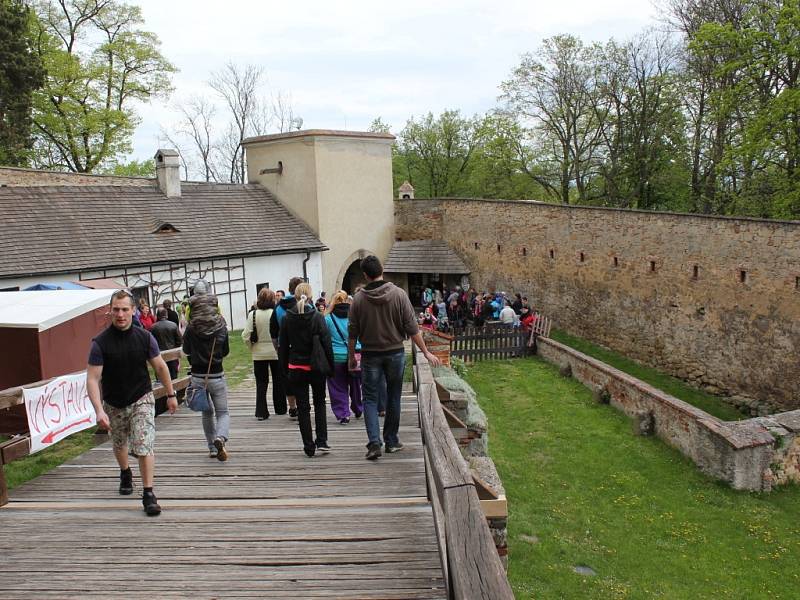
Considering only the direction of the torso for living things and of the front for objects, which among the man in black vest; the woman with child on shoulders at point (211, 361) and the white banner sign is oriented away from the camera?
the woman with child on shoulders

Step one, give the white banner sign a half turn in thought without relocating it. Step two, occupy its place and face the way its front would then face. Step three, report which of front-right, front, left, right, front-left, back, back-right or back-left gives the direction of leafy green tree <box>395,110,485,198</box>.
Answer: right

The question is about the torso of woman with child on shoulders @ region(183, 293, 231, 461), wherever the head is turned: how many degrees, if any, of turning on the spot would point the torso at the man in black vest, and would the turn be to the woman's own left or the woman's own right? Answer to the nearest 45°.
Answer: approximately 135° to the woman's own left

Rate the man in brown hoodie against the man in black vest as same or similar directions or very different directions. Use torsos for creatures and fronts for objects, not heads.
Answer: very different directions

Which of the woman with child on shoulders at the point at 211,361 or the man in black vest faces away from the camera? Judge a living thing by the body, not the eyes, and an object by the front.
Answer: the woman with child on shoulders

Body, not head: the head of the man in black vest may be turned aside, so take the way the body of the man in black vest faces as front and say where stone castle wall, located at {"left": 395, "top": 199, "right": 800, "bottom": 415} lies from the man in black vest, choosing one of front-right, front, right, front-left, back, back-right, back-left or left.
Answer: back-left

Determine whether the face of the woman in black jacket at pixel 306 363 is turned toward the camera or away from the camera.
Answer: away from the camera

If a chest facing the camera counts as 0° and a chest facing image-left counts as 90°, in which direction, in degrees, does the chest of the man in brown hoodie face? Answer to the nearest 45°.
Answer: approximately 180°

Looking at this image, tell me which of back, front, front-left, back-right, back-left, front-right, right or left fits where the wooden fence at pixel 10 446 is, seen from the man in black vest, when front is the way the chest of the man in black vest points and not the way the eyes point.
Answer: back-right

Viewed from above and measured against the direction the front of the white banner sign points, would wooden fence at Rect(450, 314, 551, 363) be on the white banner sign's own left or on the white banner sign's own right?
on the white banner sign's own left

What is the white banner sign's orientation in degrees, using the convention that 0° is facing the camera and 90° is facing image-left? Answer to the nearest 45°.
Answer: approximately 315°

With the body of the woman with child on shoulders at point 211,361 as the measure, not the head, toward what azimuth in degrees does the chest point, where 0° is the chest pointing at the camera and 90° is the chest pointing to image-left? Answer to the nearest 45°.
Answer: approximately 180°

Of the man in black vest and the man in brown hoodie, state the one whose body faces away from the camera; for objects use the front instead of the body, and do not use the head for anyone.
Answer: the man in brown hoodie

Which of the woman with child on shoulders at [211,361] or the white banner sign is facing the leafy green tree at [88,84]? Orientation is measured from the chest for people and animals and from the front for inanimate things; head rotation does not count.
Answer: the woman with child on shoulders

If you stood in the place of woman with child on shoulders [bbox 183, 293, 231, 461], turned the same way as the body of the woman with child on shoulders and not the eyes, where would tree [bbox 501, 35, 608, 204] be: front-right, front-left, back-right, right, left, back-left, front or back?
front-right

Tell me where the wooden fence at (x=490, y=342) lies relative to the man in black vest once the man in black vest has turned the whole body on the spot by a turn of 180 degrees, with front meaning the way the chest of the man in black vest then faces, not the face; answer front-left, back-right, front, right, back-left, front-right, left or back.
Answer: front-right
